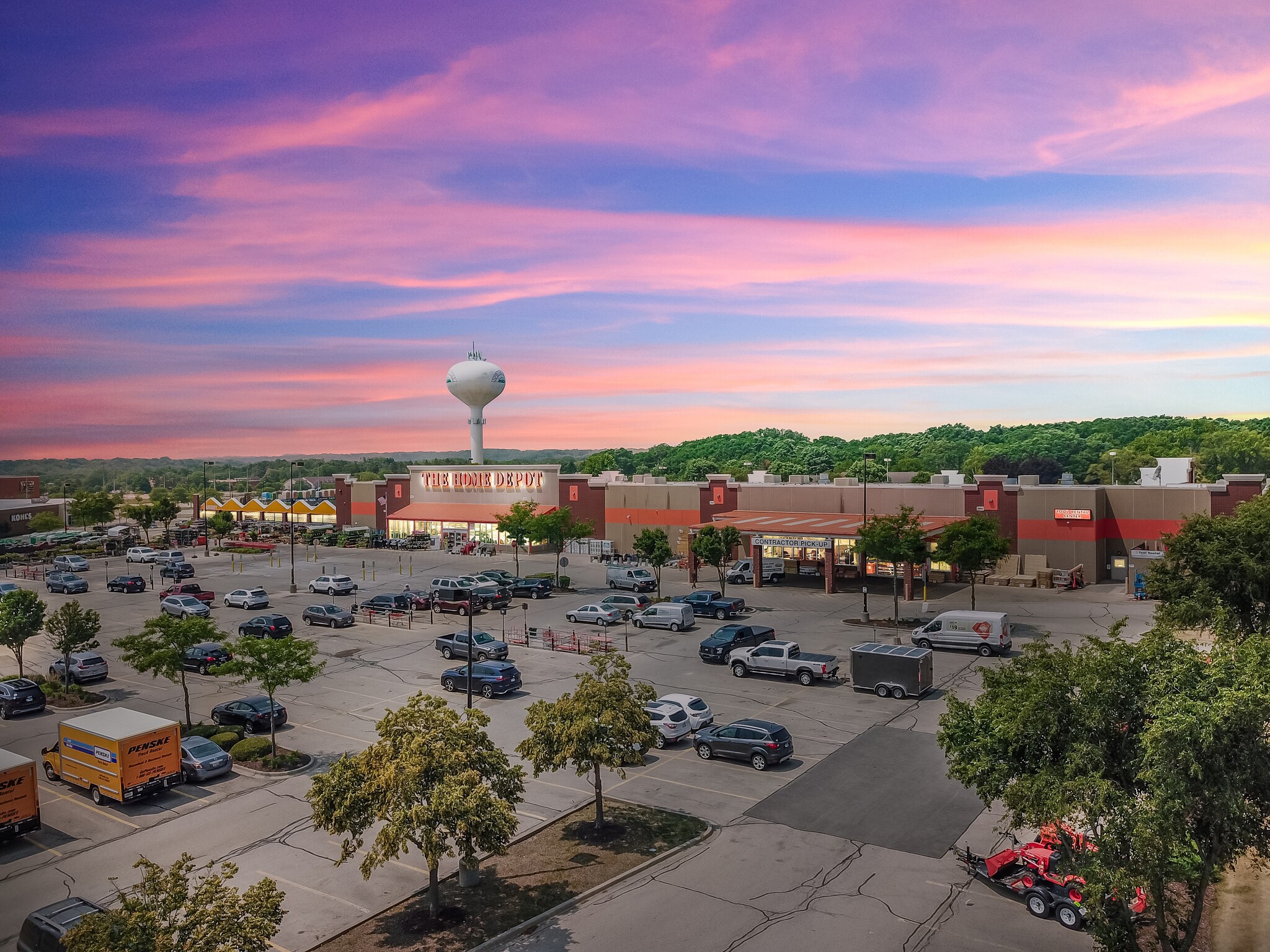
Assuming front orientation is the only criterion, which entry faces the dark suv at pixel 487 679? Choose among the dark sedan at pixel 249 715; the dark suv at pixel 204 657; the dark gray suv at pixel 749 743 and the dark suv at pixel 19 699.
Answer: the dark gray suv

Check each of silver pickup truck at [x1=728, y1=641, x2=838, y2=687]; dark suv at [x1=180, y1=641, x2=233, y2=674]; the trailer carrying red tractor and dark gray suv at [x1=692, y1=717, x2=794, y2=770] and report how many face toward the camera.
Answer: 0

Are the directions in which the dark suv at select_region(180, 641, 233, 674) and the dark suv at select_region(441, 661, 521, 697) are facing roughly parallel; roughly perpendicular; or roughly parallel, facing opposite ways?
roughly parallel

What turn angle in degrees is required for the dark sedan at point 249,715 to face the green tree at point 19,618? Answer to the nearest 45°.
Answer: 0° — it already faces it

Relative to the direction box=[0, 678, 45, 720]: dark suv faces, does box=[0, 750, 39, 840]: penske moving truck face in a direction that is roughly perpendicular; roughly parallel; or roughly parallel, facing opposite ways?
roughly parallel

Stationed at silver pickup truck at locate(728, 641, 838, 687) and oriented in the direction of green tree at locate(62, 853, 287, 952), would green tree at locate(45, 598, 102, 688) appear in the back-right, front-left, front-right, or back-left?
front-right

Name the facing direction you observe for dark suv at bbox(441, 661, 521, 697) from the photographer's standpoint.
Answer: facing away from the viewer and to the left of the viewer

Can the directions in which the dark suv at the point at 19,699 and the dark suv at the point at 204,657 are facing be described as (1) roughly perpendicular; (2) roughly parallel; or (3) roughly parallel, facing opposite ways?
roughly parallel

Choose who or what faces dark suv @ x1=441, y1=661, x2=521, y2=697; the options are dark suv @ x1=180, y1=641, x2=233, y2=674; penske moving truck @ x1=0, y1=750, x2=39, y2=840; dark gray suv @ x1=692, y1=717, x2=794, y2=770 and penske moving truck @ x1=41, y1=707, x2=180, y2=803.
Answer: the dark gray suv
